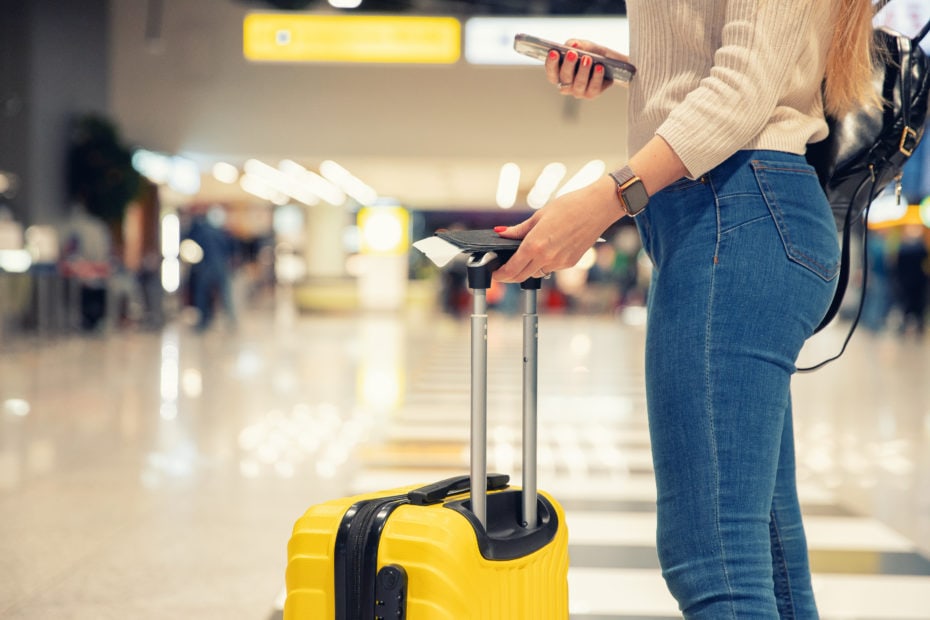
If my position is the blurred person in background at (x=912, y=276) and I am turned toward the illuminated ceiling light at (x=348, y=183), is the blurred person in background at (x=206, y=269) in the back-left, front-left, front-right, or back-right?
front-left

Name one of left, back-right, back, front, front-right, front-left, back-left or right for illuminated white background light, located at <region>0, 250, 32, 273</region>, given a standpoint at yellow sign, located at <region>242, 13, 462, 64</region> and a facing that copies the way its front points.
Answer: right

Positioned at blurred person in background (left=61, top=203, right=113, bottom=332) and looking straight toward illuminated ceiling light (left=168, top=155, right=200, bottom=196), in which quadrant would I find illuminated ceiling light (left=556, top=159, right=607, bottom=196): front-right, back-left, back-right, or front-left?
front-right

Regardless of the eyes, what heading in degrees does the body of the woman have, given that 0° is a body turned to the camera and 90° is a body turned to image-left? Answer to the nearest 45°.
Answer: approximately 90°

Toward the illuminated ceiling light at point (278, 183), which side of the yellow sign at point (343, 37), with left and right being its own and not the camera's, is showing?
back

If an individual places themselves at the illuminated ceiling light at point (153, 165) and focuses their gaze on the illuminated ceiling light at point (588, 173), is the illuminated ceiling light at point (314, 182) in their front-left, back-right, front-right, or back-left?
front-left

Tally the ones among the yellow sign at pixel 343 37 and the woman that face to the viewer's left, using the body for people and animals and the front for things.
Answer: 1

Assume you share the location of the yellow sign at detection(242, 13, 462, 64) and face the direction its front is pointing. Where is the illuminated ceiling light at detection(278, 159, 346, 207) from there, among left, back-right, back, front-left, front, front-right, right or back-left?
back

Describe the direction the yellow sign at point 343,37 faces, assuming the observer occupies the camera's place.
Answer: facing the viewer
